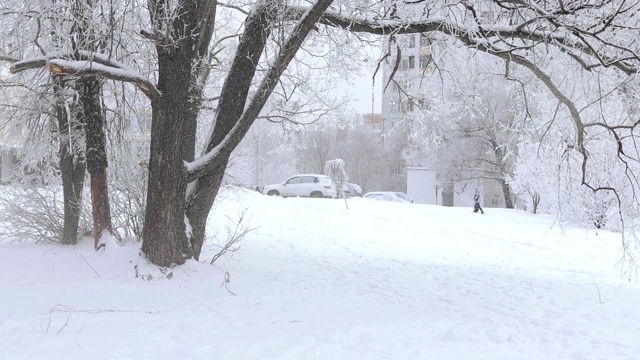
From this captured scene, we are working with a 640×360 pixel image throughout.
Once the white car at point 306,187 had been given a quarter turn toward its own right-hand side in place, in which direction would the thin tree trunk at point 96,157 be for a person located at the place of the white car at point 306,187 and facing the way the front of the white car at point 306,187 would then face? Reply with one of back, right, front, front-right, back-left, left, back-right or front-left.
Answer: back

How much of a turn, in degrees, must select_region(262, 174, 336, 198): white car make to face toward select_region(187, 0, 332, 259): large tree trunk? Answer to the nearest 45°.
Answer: approximately 90° to its left

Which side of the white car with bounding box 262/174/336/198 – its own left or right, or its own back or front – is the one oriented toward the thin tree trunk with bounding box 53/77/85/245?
left

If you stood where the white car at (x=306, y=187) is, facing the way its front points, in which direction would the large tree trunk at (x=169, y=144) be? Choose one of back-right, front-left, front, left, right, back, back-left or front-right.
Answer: left

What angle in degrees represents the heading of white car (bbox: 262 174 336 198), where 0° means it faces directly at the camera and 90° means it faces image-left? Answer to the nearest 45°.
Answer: approximately 90°

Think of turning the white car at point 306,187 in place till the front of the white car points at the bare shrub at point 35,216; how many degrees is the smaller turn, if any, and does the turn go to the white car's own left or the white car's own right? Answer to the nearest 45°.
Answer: approximately 90° to the white car's own left

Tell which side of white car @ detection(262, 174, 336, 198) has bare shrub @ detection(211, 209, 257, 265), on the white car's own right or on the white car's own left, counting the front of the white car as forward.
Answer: on the white car's own left

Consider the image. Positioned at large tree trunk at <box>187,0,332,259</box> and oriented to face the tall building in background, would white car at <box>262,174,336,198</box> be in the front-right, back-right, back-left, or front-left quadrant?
front-left

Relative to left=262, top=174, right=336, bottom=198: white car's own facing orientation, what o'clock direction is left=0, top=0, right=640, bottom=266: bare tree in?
The bare tree is roughly at 9 o'clock from the white car.
